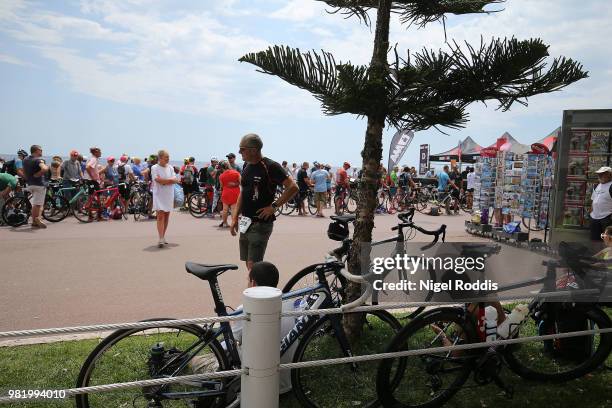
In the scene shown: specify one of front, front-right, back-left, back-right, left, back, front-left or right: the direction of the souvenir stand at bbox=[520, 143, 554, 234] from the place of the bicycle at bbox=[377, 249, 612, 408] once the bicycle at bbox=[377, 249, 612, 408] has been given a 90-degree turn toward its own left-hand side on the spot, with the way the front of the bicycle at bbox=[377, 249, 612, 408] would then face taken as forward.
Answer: front

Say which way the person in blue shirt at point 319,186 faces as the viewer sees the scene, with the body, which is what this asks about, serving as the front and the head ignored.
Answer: away from the camera

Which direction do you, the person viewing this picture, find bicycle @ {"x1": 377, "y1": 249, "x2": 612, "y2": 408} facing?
facing to the right of the viewer

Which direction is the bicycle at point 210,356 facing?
to the viewer's right

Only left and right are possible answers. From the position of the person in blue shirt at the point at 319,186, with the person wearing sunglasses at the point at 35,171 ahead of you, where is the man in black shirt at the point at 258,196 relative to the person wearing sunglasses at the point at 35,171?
left

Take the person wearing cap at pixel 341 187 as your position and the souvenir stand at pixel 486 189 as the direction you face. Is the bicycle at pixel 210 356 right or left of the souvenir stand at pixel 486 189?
right
